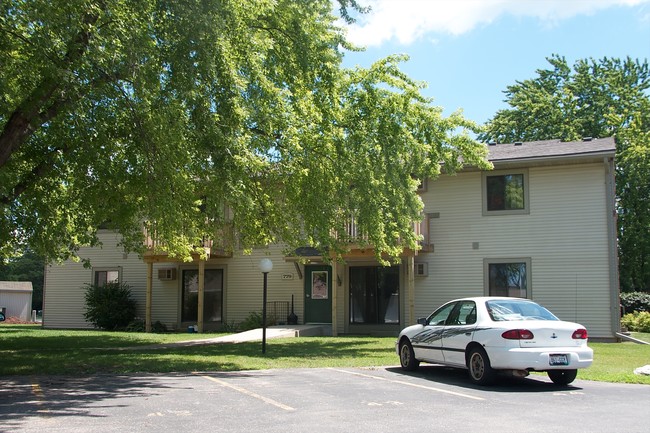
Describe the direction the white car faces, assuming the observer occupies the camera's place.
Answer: facing away from the viewer and to the left of the viewer

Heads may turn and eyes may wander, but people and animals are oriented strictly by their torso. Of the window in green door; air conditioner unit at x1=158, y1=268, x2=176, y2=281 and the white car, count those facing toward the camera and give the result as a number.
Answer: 2

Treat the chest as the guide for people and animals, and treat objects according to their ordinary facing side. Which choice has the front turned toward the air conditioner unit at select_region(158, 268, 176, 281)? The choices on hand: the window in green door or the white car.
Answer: the white car

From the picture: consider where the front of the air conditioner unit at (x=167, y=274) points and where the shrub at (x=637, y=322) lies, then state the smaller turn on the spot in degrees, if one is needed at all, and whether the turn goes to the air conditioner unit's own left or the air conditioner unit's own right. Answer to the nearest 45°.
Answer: approximately 90° to the air conditioner unit's own left

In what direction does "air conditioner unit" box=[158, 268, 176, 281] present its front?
toward the camera

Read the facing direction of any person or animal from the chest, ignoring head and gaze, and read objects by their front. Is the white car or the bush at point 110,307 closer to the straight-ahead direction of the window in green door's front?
the white car

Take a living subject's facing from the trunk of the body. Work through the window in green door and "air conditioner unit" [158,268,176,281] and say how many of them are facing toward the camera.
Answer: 2

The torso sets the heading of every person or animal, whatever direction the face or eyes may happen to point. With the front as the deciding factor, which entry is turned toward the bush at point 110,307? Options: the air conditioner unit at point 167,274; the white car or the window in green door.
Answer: the white car

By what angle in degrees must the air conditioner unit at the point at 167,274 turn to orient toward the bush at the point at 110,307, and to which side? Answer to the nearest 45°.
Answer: approximately 90° to its right

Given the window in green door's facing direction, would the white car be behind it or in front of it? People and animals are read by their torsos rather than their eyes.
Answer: in front

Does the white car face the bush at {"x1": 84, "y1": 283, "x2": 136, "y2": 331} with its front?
yes

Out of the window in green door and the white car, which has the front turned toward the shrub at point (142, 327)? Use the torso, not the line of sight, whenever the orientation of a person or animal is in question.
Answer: the white car

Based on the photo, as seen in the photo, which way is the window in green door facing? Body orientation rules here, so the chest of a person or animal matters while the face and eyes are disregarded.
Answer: toward the camera

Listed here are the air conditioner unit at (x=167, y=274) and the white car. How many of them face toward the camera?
1

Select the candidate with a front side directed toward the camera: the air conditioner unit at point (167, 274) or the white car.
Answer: the air conditioner unit

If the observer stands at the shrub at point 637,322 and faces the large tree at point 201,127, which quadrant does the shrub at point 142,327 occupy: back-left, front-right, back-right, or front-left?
front-right

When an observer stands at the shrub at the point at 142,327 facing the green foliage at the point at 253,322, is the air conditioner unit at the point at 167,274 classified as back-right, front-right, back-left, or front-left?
front-left
